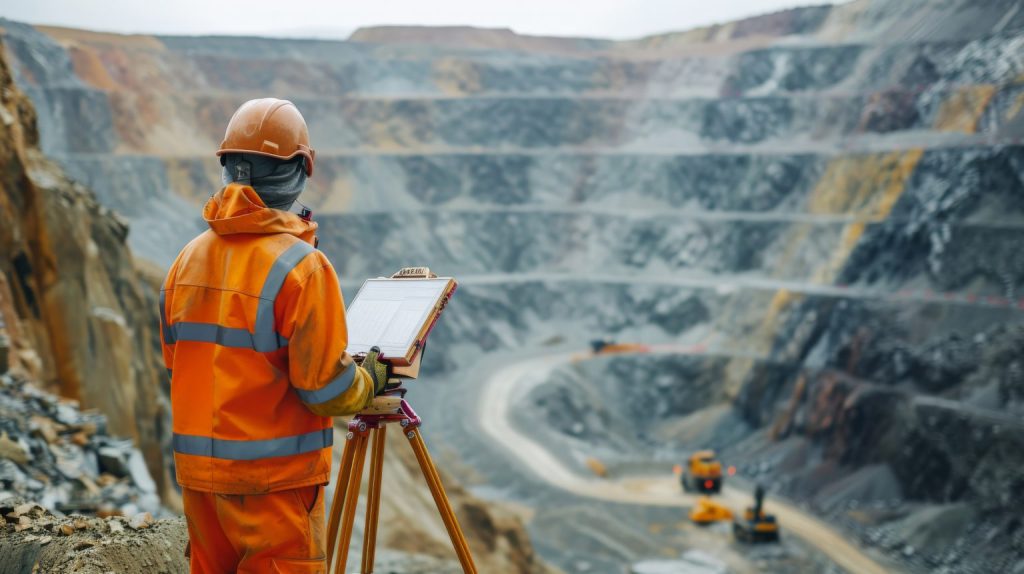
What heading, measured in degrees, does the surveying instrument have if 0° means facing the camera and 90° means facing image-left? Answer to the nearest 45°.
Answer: approximately 45°

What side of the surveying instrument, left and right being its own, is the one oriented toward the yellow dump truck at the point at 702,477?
back

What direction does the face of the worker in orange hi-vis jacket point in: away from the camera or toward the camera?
away from the camera

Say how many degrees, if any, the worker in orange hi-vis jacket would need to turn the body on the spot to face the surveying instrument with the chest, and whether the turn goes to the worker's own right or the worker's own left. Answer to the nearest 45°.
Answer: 0° — they already face it

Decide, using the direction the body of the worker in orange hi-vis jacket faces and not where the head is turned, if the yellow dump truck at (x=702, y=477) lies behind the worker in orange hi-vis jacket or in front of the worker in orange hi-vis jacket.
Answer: in front

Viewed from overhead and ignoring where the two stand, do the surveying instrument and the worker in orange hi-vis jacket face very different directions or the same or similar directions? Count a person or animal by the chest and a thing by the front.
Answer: very different directions

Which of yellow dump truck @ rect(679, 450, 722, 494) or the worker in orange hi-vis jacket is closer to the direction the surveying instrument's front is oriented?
the worker in orange hi-vis jacket

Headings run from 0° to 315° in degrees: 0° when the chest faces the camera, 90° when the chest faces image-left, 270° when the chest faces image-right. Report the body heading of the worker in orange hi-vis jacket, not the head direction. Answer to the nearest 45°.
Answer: approximately 225°

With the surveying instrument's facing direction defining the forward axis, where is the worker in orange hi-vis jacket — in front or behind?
in front
